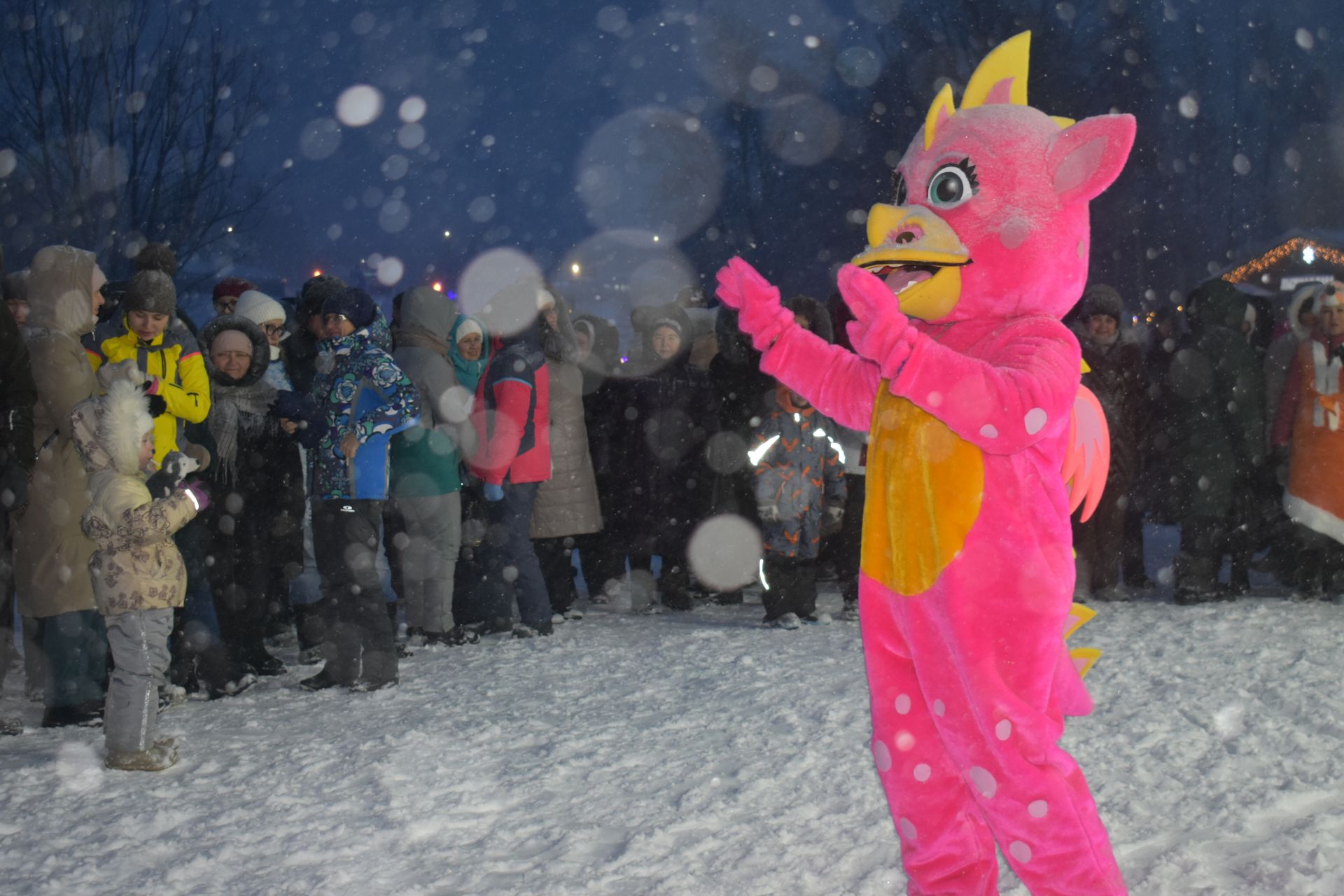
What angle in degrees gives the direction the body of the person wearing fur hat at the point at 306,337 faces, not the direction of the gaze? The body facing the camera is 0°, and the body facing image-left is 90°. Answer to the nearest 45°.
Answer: approximately 270°

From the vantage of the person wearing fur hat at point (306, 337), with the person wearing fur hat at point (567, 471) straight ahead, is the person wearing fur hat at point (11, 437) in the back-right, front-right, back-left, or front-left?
back-right

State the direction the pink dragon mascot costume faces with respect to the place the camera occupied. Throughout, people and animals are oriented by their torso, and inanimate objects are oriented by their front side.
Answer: facing the viewer and to the left of the viewer

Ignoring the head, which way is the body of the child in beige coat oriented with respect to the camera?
to the viewer's right

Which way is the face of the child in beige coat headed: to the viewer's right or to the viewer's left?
to the viewer's right

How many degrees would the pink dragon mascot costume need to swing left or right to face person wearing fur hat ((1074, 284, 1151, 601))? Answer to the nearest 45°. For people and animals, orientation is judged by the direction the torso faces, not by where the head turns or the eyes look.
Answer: approximately 135° to its right

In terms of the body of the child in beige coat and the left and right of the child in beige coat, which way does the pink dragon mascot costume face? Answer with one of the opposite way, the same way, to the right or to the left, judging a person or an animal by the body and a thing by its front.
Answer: the opposite way

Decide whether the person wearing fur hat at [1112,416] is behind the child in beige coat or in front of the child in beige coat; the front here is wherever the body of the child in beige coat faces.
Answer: in front
